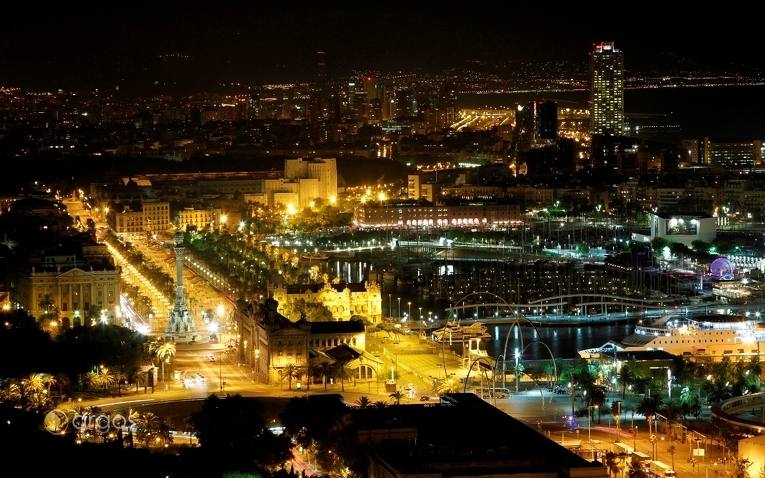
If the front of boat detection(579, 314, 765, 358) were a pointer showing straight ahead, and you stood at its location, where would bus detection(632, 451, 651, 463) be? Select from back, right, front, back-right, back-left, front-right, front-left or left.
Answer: left

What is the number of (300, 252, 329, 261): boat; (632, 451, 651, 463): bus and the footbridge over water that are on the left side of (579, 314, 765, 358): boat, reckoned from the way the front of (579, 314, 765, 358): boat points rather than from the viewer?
1

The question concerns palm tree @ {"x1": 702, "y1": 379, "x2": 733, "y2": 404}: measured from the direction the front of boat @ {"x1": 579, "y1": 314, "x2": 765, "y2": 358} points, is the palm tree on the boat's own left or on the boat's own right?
on the boat's own left

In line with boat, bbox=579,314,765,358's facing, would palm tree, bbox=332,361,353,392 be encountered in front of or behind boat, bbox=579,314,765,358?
in front

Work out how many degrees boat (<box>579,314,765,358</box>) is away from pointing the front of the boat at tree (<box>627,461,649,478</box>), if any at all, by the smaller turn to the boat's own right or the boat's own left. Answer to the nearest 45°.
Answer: approximately 90° to the boat's own left

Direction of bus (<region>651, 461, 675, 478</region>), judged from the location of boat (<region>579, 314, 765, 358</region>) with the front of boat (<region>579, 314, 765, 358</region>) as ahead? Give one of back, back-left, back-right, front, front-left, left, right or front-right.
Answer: left

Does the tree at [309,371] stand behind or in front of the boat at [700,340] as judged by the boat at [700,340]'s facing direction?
in front

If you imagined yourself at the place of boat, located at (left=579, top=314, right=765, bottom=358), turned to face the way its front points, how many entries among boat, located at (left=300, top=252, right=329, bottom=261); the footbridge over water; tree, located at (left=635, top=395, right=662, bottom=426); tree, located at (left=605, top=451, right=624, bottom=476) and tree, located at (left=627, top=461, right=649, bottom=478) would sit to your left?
3

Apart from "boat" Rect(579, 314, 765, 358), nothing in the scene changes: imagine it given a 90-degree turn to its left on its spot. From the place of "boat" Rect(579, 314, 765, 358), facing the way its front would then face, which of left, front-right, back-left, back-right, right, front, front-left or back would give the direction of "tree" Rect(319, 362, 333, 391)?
front-right

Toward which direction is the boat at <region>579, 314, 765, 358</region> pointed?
to the viewer's left

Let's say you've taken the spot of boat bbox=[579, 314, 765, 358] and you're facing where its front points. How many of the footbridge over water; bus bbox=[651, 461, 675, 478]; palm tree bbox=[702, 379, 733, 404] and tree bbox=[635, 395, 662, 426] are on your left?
3

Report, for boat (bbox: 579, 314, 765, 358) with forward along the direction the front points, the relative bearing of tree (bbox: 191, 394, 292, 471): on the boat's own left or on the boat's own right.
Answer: on the boat's own left
